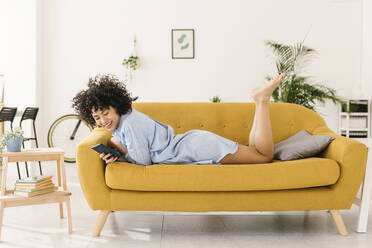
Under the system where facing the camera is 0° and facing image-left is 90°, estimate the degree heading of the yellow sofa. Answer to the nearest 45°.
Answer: approximately 0°

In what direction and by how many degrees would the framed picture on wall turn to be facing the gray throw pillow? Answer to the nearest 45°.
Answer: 0° — it already faces it

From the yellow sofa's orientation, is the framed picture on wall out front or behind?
behind

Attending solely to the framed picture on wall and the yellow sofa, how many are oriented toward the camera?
2

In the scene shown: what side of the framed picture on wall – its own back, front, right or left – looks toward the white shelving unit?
left

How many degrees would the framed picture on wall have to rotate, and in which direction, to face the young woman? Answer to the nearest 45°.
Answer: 0° — it already faces them

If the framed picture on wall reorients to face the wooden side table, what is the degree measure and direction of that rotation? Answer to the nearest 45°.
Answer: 0° — it already faces it

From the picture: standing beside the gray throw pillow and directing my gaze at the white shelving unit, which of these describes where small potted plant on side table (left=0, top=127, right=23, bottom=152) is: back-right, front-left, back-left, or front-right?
back-left

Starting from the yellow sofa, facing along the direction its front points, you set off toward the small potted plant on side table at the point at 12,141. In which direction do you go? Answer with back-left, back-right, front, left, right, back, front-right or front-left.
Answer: right
